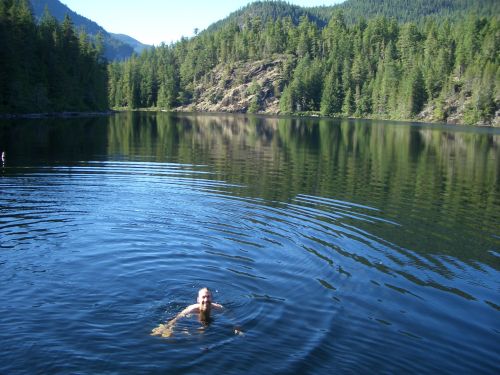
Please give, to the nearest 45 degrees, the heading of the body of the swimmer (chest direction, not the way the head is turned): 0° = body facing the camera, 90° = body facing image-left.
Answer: approximately 0°
